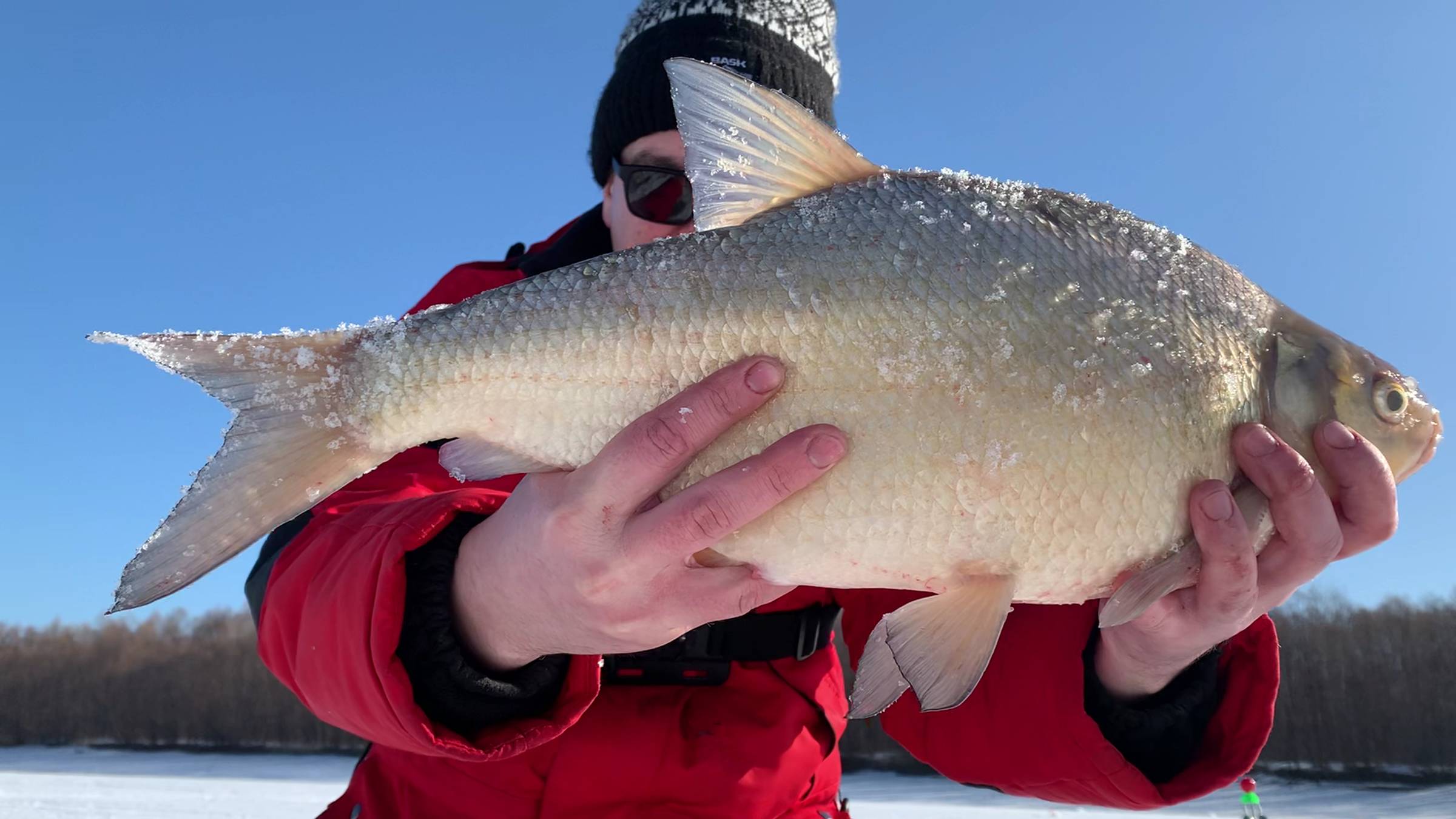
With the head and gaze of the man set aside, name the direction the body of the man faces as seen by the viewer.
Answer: toward the camera

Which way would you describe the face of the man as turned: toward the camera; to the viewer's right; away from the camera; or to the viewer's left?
toward the camera
